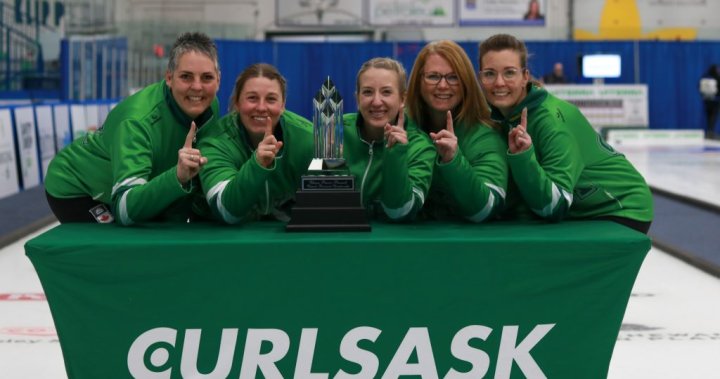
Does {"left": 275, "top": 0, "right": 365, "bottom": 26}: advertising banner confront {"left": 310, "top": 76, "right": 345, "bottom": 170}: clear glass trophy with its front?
yes

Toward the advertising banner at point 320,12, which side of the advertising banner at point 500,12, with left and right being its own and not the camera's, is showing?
right

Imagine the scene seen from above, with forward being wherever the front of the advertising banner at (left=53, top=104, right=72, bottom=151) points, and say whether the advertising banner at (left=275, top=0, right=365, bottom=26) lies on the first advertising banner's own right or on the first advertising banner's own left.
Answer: on the first advertising banner's own left

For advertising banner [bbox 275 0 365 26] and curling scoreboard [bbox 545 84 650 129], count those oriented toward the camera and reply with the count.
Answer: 2
